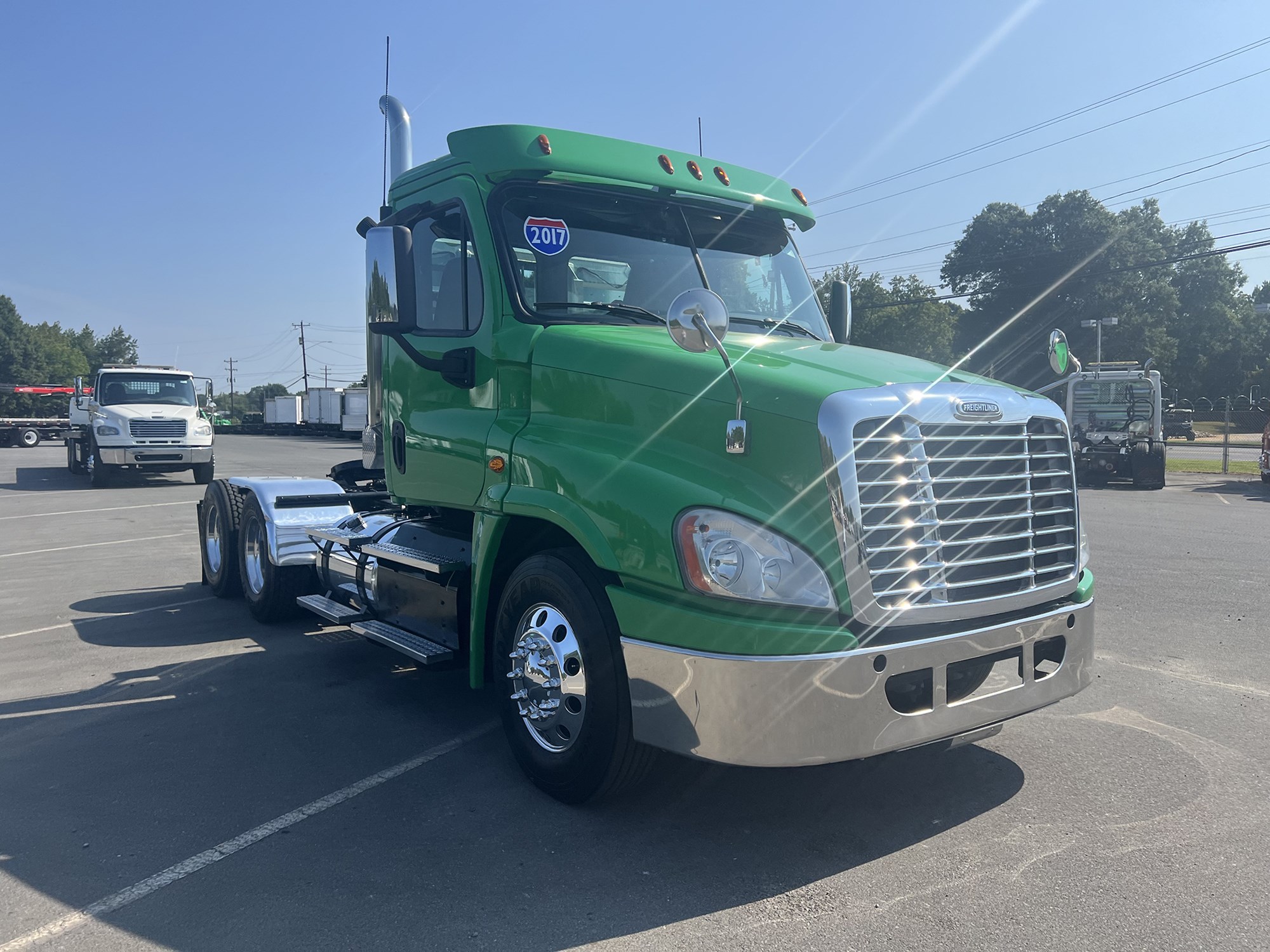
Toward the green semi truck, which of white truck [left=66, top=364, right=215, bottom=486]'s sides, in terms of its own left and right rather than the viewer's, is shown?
front

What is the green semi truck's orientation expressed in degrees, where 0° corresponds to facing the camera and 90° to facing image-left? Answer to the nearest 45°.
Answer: approximately 315°

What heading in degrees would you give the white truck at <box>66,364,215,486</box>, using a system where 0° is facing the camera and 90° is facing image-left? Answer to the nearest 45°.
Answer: approximately 0°

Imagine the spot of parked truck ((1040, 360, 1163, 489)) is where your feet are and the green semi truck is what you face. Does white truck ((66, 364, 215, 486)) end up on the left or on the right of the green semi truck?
right

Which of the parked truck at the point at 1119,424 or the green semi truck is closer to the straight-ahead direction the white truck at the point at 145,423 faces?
the green semi truck

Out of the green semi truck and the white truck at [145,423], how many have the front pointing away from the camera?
0

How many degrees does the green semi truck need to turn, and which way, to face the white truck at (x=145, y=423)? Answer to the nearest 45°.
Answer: approximately 180°
